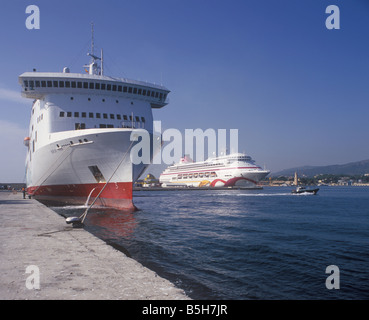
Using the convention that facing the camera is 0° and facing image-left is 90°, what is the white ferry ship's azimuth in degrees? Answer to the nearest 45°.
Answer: approximately 315°
